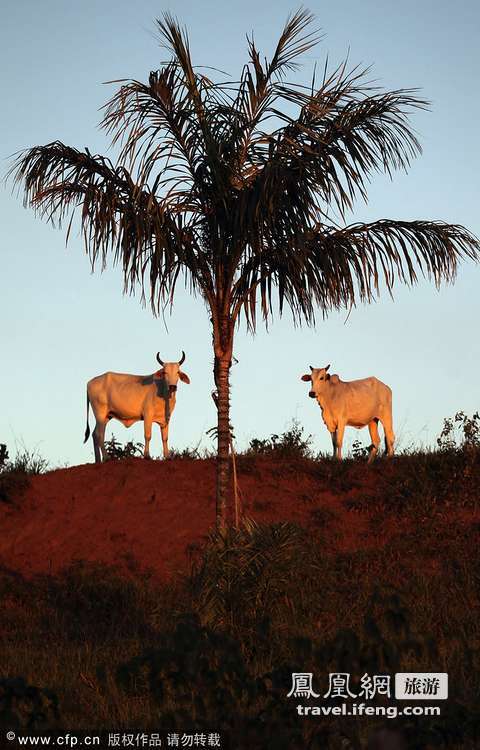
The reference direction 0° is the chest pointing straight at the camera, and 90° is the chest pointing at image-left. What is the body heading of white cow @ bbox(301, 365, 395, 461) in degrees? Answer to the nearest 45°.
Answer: approximately 45°

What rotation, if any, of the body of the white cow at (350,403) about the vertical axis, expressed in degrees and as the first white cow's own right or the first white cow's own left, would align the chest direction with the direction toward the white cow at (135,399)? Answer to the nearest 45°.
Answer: approximately 45° to the first white cow's own right
